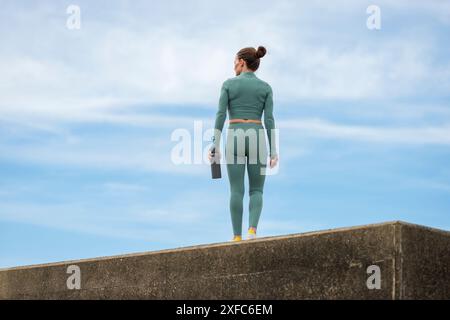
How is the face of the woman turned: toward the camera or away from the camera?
away from the camera

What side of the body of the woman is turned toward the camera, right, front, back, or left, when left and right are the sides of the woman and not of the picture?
back
